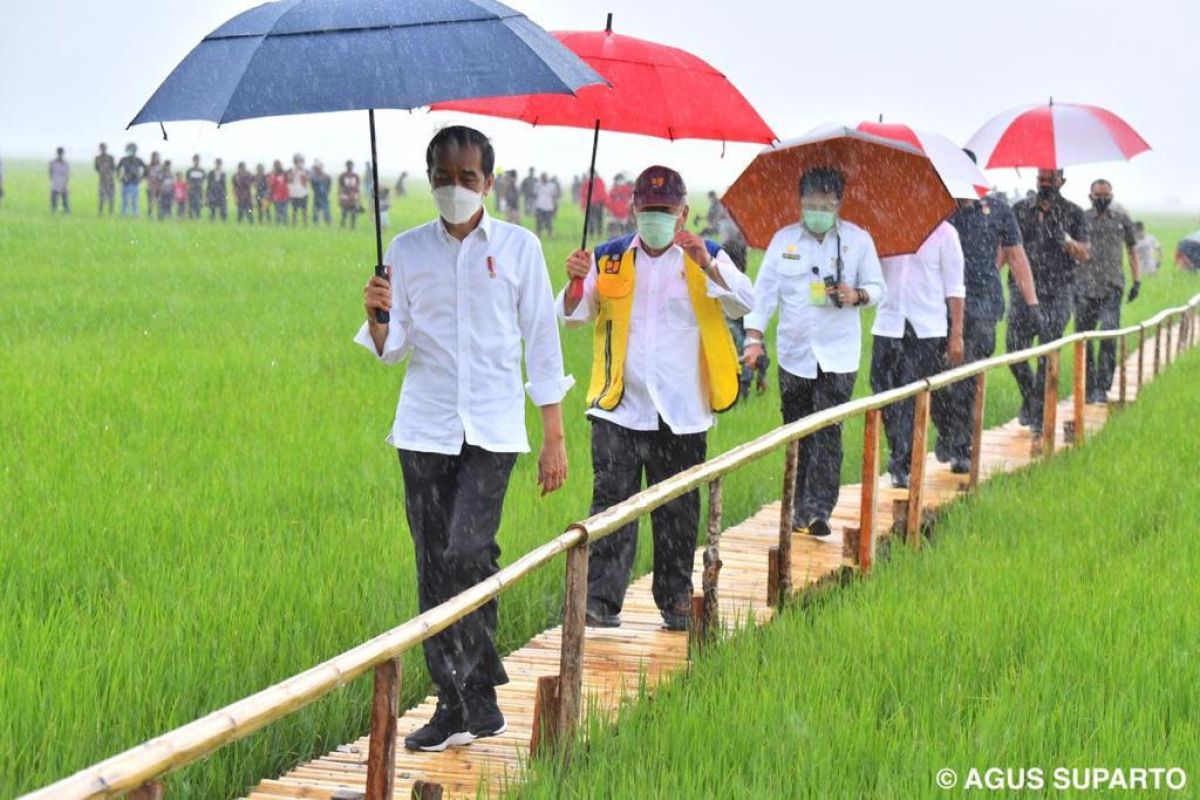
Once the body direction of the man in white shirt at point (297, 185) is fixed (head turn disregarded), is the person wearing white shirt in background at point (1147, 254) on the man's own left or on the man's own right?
on the man's own left

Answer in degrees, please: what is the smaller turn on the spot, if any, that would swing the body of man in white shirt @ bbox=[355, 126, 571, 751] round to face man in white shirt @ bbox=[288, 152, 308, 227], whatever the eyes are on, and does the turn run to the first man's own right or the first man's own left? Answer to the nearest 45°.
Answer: approximately 180°

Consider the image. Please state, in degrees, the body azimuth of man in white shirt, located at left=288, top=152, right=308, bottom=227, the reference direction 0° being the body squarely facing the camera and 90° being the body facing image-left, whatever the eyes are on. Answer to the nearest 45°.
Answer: approximately 0°

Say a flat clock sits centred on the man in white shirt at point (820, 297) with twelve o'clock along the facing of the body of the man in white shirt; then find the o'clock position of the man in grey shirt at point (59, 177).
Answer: The man in grey shirt is roughly at 5 o'clock from the man in white shirt.

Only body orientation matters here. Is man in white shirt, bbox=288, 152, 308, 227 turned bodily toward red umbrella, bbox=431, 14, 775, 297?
yes

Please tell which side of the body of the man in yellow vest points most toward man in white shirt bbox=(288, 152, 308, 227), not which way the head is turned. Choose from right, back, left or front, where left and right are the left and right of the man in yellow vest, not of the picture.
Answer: back

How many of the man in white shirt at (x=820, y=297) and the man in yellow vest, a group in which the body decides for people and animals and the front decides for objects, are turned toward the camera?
2

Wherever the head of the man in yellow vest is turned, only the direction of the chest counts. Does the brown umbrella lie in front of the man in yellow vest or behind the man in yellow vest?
behind
